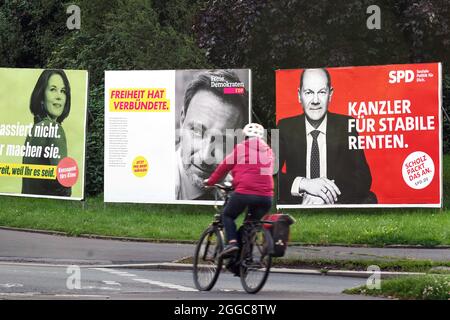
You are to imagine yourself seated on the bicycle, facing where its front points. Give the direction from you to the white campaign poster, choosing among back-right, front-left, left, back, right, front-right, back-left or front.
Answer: front-right

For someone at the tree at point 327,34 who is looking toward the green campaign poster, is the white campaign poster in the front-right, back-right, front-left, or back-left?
front-left

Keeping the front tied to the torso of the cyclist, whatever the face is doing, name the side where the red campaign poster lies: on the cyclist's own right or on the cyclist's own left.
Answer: on the cyclist's own right

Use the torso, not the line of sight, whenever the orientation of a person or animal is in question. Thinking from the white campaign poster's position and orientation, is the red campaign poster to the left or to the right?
on its left

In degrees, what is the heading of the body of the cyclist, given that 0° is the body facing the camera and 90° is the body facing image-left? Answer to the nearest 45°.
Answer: approximately 135°

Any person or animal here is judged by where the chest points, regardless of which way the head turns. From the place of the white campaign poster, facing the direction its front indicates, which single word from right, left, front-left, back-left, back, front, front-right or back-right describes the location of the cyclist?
front

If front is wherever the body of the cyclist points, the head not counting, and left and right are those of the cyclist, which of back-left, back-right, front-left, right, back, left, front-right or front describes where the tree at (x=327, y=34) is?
front-right

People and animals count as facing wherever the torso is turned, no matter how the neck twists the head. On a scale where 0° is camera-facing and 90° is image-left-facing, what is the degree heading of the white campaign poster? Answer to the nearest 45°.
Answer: approximately 0°

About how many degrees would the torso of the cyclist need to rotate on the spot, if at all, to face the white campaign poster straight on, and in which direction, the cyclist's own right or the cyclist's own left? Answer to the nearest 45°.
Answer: approximately 45° to the cyclist's own right

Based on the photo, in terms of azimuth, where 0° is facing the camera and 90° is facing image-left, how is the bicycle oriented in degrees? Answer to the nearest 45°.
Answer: approximately 135°

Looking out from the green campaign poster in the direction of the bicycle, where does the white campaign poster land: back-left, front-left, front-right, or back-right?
front-left

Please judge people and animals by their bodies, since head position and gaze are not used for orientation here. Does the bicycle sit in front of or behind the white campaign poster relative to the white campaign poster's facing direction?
in front

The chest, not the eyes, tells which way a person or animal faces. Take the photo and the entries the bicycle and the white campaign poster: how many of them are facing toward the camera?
1

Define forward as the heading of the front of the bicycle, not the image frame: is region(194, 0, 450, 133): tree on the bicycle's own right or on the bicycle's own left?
on the bicycle's own right
